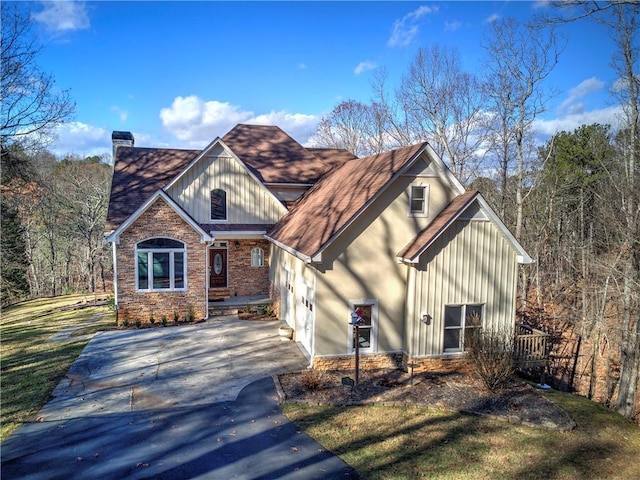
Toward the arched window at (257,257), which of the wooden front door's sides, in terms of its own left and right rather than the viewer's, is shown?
left

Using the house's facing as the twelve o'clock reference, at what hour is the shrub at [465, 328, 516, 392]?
The shrub is roughly at 10 o'clock from the house.

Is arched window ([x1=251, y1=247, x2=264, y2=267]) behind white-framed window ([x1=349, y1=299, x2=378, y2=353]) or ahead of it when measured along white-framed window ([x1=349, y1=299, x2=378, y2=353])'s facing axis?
behind

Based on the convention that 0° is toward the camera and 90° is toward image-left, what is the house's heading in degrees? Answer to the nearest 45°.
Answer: approximately 0°

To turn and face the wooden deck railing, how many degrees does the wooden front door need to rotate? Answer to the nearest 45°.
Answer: approximately 45° to its left

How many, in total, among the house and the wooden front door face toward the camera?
2
